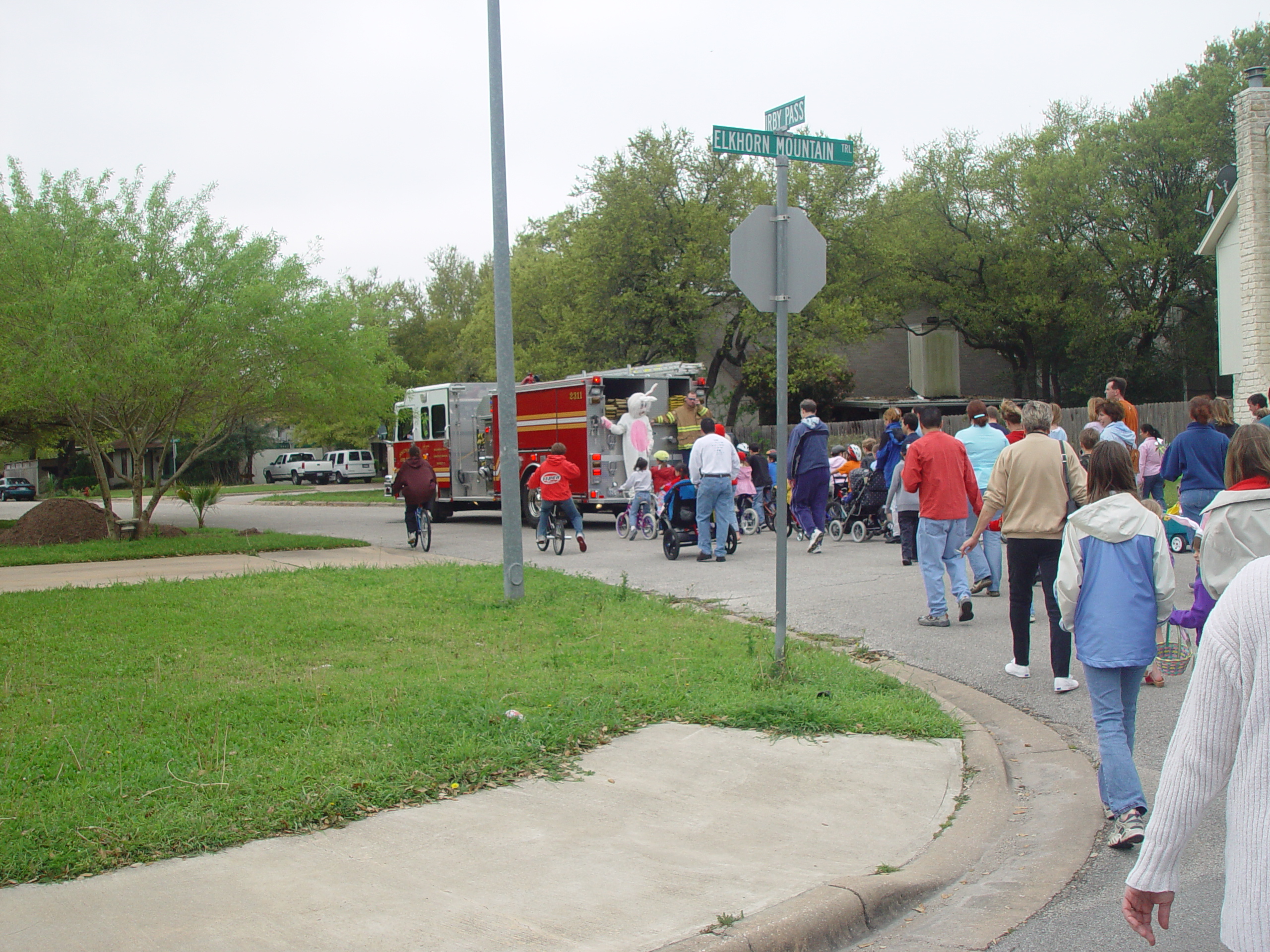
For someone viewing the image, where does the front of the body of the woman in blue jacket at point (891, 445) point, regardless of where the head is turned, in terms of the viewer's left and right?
facing away from the viewer and to the left of the viewer

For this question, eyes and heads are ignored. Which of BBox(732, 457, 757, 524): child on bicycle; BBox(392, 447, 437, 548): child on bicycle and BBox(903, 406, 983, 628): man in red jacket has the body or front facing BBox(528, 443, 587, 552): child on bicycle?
the man in red jacket

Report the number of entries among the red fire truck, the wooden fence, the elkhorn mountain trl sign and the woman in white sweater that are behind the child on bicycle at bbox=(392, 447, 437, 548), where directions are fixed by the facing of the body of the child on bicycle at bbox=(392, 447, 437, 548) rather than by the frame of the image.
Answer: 2

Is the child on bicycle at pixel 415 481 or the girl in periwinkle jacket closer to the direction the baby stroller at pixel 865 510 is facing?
the child on bicycle

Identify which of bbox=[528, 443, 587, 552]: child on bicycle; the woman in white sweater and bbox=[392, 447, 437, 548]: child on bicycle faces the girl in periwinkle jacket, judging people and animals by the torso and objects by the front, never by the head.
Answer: the woman in white sweater

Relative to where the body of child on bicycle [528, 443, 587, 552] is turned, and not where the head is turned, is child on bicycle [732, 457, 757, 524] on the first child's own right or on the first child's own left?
on the first child's own right

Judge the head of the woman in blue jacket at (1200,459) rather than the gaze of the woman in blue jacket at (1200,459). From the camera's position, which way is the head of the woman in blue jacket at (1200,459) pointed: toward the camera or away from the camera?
away from the camera

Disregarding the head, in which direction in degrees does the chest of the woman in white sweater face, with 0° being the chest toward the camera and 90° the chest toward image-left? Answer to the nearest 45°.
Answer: approximately 180°

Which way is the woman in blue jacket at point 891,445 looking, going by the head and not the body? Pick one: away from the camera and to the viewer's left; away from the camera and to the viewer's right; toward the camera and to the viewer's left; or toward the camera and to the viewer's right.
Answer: away from the camera and to the viewer's left

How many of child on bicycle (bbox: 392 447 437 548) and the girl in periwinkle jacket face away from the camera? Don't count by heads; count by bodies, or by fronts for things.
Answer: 2

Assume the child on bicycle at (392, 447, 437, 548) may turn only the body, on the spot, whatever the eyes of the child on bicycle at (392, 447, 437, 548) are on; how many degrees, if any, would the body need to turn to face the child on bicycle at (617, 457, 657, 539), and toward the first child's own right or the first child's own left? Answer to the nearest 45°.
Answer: approximately 90° to the first child's own right

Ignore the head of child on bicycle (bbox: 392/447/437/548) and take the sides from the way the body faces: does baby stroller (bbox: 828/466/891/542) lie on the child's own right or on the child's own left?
on the child's own right

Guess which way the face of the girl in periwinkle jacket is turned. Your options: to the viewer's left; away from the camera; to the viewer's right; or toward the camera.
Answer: away from the camera

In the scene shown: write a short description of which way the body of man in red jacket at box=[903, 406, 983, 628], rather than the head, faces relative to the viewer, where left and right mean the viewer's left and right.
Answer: facing away from the viewer and to the left of the viewer

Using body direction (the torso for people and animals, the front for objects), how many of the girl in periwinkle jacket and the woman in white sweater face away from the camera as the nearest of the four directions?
2
